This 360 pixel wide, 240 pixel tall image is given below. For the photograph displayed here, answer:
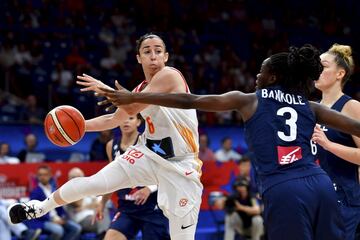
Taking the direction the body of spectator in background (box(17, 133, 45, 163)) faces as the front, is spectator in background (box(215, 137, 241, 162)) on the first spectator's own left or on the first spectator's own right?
on the first spectator's own left

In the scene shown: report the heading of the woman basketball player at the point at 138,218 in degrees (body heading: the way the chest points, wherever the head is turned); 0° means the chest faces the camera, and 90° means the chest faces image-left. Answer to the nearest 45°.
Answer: approximately 45°

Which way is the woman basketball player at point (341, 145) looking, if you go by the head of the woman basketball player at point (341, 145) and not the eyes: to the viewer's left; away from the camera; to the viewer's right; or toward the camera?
to the viewer's left

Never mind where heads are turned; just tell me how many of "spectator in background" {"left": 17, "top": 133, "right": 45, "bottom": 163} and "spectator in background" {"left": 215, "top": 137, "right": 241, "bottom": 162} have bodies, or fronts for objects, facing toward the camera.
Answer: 2

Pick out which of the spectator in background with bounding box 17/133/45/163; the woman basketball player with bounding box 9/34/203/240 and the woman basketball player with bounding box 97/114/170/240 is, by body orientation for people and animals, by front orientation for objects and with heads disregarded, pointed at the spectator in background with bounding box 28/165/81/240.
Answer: the spectator in background with bounding box 17/133/45/163

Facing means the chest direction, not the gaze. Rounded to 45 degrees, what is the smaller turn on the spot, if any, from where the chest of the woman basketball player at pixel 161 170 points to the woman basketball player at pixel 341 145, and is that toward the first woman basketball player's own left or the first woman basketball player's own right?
approximately 135° to the first woman basketball player's own left

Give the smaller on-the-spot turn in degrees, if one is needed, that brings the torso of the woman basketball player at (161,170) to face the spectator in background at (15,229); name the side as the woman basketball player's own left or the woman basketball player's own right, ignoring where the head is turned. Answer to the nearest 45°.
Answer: approximately 90° to the woman basketball player's own right

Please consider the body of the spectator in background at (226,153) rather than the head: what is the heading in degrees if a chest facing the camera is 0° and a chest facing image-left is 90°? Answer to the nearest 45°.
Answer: approximately 0°
